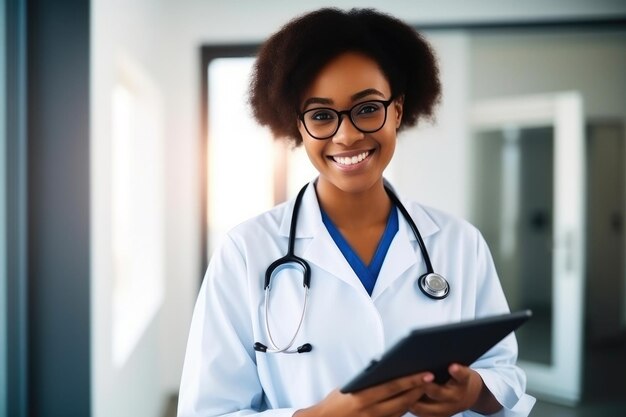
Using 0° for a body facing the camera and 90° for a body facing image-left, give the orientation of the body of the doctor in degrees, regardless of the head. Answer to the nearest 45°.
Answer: approximately 0°
